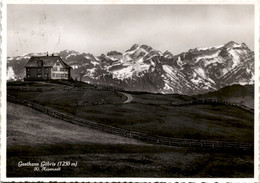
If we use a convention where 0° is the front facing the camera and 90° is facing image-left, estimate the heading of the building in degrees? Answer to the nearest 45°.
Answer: approximately 315°

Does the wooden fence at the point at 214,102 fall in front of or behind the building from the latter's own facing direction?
in front
